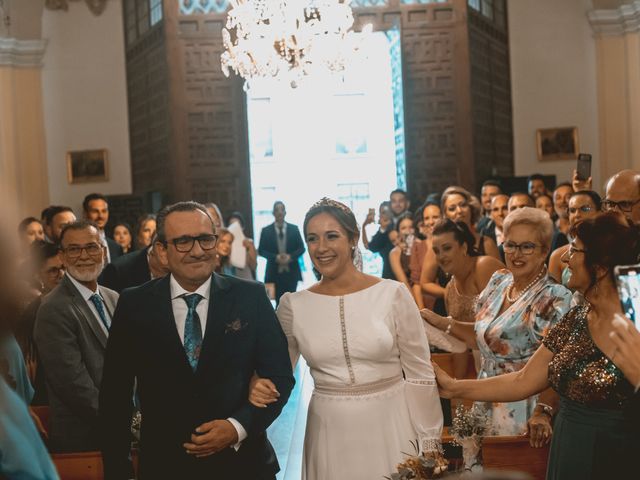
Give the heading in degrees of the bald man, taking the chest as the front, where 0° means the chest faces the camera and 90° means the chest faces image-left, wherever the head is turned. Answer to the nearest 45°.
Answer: approximately 45°

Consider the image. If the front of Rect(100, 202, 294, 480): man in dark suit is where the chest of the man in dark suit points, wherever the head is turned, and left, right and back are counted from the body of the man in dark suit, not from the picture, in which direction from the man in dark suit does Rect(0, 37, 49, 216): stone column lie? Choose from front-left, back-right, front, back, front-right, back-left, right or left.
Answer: back

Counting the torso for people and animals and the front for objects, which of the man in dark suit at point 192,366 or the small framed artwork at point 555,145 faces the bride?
the small framed artwork

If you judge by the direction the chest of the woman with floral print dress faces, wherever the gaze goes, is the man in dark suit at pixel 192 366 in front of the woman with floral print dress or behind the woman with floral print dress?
in front

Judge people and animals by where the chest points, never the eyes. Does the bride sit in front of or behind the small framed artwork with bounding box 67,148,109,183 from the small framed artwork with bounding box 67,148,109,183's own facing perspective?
in front
